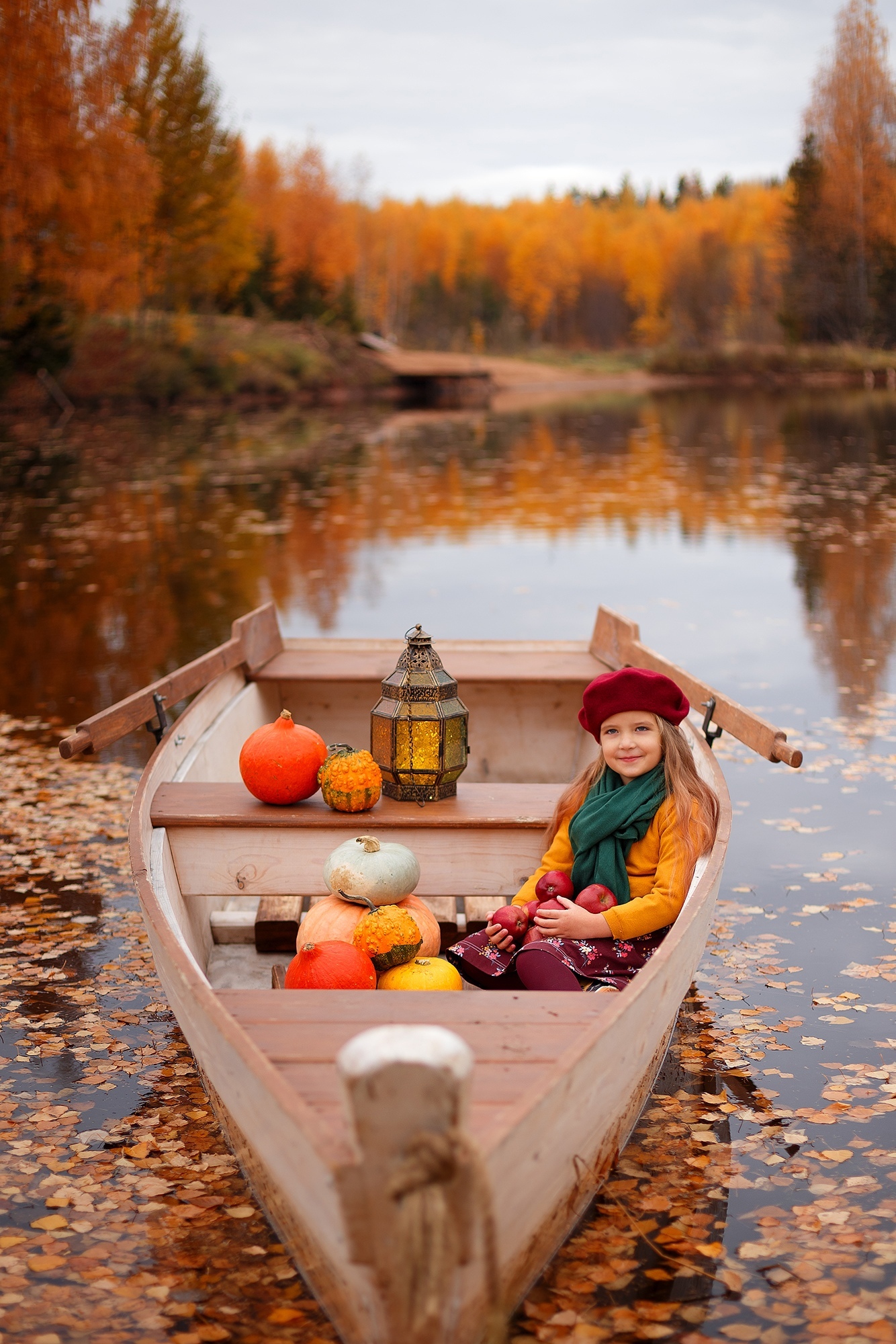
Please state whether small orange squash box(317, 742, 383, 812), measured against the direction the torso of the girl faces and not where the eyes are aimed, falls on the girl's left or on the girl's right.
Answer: on the girl's right

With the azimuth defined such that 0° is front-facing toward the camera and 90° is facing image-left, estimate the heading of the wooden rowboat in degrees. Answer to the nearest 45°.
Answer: approximately 0°

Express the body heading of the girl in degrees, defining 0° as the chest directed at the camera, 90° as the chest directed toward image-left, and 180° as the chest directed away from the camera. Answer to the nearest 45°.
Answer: approximately 45°

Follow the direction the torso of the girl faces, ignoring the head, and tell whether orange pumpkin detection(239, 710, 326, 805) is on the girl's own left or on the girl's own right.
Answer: on the girl's own right
